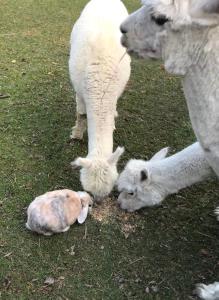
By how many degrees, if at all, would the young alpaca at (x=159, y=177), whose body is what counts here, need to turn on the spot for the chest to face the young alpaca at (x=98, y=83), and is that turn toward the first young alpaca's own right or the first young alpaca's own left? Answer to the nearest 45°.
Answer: approximately 45° to the first young alpaca's own right

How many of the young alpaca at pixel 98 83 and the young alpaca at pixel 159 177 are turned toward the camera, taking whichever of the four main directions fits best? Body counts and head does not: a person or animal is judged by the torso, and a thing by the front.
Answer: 1

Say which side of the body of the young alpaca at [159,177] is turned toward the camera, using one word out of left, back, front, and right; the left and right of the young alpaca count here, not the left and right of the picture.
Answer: left

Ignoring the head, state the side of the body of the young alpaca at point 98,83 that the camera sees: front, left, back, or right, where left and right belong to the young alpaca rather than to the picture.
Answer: front

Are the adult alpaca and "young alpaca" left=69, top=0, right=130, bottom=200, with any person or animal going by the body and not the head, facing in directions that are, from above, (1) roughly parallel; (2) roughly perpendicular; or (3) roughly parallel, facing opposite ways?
roughly perpendicular

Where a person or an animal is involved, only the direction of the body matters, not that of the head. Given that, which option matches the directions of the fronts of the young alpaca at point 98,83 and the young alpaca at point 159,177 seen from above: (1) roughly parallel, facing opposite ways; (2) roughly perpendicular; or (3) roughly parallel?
roughly perpendicular

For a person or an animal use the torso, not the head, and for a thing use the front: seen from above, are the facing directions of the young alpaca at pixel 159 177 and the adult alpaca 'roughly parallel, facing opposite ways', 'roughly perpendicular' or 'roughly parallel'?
roughly parallel

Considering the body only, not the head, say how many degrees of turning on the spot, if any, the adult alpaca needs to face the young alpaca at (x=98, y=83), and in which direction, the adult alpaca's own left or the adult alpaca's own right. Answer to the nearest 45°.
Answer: approximately 45° to the adult alpaca's own right

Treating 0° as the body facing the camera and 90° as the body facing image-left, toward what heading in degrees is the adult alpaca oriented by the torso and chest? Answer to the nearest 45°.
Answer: approximately 90°

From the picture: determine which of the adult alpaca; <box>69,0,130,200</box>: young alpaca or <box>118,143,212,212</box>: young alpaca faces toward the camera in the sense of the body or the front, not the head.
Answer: <box>69,0,130,200</box>: young alpaca
